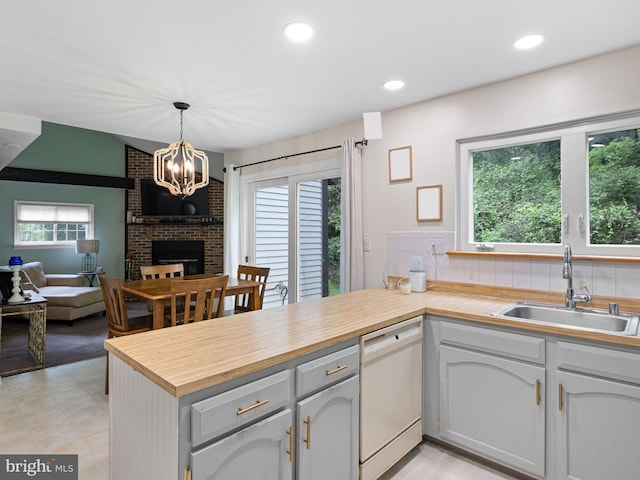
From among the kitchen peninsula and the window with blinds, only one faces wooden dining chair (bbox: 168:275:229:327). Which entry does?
the window with blinds

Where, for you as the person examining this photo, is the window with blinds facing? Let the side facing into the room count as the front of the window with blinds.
facing the viewer

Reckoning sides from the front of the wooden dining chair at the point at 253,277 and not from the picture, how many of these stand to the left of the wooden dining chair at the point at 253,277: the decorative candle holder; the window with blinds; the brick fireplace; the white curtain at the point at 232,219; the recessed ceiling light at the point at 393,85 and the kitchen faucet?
2

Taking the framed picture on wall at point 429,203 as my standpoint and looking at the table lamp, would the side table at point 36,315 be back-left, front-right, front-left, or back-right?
front-left

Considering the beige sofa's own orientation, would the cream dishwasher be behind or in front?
in front

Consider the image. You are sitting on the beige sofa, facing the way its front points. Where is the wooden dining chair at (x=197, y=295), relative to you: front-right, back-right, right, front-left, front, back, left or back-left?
front-right

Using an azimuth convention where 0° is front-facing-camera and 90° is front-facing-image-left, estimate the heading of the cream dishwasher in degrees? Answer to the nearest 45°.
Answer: approximately 315°

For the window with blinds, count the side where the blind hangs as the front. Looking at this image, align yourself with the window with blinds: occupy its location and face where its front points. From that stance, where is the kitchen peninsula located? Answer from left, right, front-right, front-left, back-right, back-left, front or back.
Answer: front

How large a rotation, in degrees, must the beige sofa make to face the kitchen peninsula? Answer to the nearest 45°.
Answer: approximately 45° to its right

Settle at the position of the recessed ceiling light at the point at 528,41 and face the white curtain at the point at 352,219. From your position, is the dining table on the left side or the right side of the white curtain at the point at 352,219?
left

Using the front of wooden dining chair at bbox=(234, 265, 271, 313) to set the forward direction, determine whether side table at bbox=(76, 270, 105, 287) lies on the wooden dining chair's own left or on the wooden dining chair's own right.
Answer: on the wooden dining chair's own right

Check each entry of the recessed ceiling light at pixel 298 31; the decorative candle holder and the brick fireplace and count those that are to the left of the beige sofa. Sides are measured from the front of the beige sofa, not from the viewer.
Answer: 1

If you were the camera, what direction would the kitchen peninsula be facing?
facing the viewer and to the right of the viewer

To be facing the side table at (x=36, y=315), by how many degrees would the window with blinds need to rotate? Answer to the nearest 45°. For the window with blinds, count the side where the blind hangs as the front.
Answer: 0° — it already faces it

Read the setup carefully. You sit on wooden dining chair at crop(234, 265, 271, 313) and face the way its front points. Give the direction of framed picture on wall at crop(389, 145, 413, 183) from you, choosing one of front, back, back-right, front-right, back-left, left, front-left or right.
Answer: left

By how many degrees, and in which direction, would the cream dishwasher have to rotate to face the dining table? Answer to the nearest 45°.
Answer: approximately 135° to its right

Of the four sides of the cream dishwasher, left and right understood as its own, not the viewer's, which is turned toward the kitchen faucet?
left

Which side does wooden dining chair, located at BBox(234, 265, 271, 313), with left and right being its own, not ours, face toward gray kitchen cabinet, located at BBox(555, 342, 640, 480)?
left

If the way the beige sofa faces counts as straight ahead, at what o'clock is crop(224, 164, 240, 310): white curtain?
The white curtain is roughly at 12 o'clock from the beige sofa.
